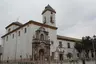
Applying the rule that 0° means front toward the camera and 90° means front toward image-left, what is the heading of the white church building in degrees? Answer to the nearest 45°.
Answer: approximately 315°
